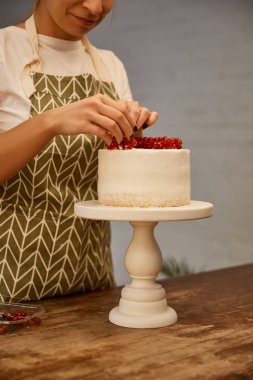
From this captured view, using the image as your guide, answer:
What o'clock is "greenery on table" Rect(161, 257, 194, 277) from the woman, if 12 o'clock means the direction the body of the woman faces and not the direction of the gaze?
The greenery on table is roughly at 8 o'clock from the woman.

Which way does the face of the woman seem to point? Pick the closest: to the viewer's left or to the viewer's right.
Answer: to the viewer's right

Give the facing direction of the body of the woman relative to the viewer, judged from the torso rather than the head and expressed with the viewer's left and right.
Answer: facing the viewer and to the right of the viewer
